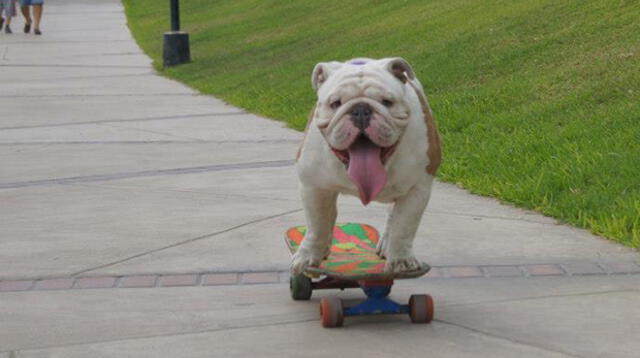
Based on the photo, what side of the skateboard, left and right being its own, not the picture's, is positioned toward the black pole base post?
back

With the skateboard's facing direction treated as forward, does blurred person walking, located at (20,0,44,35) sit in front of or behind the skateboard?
behind

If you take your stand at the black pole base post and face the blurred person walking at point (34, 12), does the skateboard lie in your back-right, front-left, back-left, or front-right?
back-left

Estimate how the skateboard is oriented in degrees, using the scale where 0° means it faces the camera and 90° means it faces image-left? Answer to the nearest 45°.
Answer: approximately 0°

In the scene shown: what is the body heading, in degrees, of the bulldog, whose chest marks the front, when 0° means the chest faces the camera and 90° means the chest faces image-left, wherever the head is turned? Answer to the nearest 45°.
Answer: approximately 0°

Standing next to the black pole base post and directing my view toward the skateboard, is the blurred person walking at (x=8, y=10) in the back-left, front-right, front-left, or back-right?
back-right

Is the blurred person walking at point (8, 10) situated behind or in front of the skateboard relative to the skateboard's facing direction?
behind

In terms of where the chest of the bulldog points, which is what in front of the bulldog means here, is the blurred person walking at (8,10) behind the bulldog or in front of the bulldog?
behind
